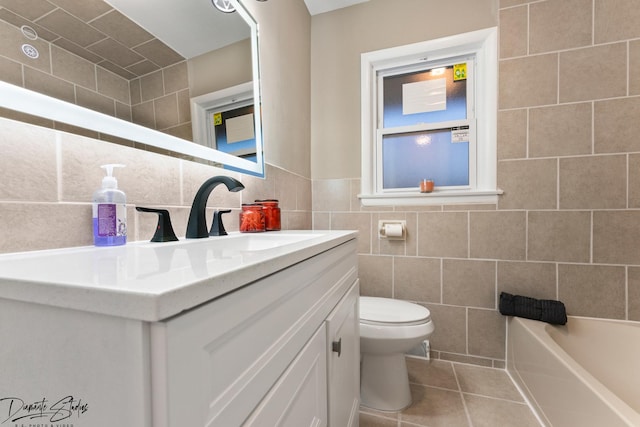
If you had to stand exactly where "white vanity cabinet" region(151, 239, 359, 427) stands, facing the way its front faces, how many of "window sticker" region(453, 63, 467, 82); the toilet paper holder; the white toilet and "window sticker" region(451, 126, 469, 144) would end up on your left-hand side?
4

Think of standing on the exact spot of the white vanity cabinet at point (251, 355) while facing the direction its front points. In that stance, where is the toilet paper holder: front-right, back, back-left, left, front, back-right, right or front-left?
left

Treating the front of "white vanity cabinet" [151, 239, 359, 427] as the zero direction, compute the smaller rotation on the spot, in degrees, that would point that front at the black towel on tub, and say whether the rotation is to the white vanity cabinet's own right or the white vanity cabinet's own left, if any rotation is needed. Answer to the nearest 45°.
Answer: approximately 90° to the white vanity cabinet's own left

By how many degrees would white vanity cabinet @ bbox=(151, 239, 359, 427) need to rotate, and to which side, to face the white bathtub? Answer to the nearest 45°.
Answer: approximately 45° to its left

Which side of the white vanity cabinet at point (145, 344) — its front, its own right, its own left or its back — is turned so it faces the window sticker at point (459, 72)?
left

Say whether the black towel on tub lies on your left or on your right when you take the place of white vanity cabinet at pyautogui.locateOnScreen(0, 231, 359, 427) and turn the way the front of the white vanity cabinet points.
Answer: on your left

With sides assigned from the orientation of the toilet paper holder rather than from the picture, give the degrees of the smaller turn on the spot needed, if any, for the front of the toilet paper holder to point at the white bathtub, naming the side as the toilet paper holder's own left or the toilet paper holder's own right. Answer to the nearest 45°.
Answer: approximately 90° to the toilet paper holder's own left

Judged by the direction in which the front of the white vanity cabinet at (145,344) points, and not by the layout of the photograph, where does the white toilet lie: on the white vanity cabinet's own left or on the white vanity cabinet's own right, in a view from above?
on the white vanity cabinet's own left

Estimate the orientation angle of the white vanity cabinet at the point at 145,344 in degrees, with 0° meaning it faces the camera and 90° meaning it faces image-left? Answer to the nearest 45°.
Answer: approximately 315°

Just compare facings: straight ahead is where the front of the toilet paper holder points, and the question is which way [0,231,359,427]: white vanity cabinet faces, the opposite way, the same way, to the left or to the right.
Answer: to the left

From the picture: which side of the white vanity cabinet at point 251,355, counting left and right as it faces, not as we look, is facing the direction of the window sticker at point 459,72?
left
